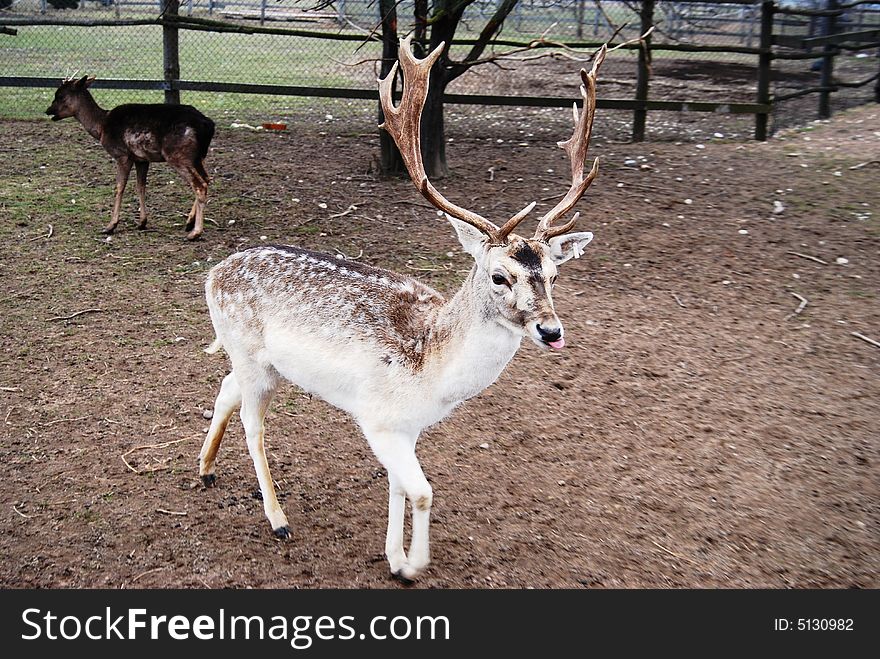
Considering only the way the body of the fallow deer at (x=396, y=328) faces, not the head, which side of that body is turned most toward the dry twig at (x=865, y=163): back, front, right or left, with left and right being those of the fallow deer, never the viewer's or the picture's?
left

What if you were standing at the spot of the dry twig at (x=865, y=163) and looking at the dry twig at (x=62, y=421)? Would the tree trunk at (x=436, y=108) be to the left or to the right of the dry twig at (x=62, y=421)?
right

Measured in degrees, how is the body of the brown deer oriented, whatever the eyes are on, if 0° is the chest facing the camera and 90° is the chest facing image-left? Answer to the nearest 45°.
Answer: approximately 90°

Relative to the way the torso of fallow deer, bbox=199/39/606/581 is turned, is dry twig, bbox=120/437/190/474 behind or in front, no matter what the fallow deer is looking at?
behind

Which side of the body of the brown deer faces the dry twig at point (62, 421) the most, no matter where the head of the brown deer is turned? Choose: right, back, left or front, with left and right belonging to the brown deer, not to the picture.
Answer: left

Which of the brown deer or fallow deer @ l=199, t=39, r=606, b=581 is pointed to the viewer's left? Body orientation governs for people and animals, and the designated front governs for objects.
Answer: the brown deer

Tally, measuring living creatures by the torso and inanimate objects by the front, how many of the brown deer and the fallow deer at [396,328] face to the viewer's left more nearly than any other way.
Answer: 1

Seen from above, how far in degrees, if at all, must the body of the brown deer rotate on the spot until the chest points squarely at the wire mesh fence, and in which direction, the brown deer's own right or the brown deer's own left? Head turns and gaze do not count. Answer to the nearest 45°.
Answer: approximately 90° to the brown deer's own right

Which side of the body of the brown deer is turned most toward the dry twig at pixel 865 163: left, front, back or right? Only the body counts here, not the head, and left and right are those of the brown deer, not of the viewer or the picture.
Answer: back
